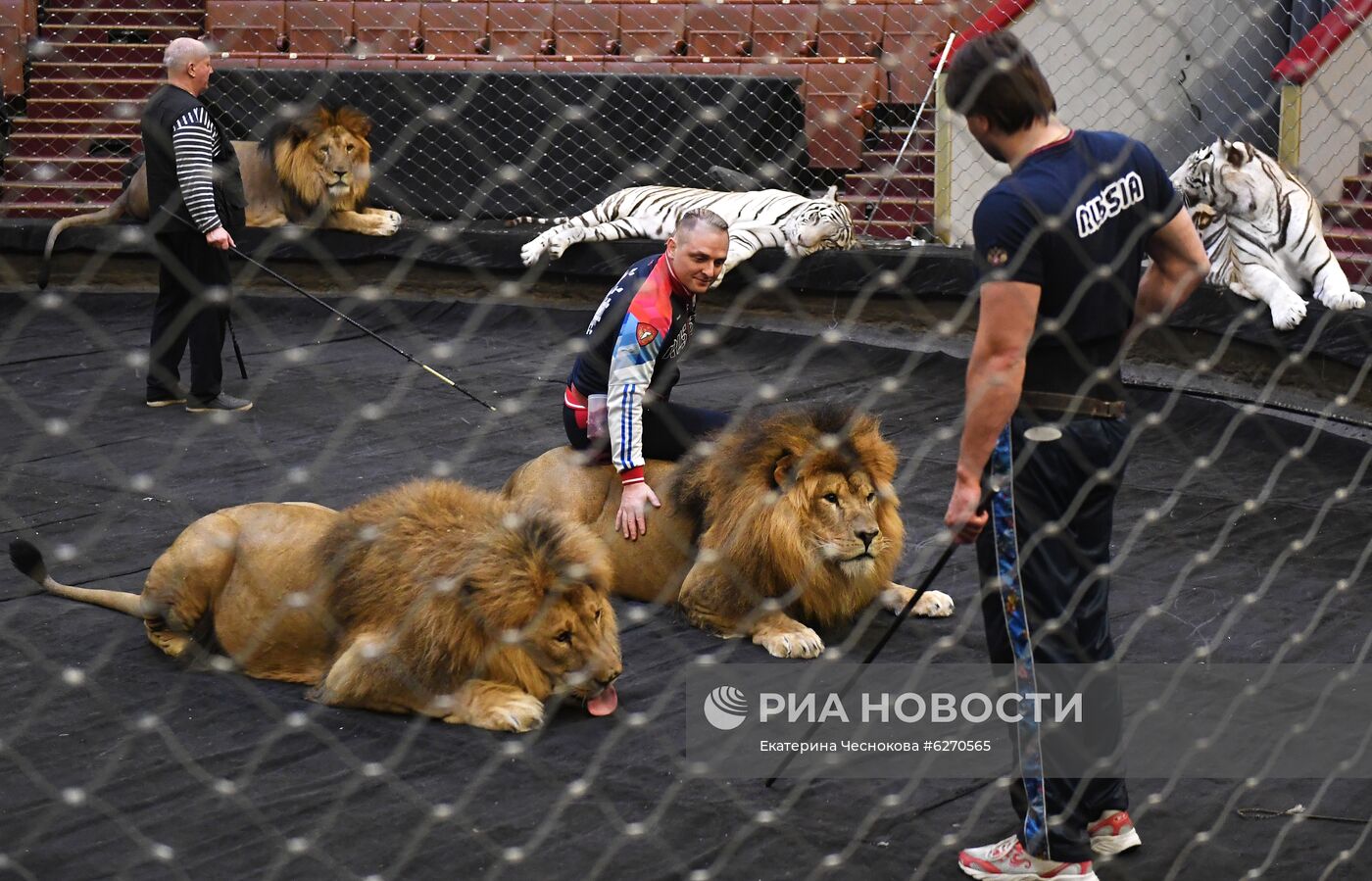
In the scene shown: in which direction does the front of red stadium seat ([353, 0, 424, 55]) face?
toward the camera

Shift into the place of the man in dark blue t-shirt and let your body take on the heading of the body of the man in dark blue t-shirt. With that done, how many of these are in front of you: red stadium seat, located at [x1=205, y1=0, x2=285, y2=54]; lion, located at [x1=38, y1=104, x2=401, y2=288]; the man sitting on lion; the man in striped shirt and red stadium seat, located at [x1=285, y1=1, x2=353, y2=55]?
5

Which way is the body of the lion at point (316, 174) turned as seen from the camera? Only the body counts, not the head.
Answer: to the viewer's right

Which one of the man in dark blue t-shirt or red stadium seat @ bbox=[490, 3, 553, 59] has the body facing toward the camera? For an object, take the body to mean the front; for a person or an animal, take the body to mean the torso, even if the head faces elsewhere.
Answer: the red stadium seat

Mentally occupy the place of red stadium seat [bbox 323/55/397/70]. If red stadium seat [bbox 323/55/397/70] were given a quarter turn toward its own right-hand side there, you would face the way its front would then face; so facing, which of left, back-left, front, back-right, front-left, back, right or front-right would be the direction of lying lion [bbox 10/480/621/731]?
left

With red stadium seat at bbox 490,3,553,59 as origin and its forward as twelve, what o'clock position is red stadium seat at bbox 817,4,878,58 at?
red stadium seat at bbox 817,4,878,58 is roughly at 10 o'clock from red stadium seat at bbox 490,3,553,59.

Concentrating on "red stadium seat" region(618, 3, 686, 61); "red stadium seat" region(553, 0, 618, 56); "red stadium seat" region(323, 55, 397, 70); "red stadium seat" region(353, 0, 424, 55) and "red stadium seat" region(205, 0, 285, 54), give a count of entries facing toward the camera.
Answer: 5

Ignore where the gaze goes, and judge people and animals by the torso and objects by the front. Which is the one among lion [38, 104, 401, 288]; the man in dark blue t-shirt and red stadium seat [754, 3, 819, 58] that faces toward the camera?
the red stadium seat

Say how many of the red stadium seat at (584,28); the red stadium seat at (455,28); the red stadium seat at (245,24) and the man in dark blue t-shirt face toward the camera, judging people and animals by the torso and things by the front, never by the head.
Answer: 3

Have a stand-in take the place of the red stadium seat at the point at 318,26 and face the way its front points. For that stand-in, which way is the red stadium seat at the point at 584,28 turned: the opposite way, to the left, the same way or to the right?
the same way

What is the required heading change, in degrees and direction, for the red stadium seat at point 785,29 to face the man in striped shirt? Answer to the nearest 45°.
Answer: approximately 45° to its right

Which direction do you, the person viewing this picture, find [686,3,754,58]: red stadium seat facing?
facing the viewer

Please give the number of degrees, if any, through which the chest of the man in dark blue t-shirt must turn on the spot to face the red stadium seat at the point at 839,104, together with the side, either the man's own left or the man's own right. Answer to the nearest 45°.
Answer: approximately 45° to the man's own right

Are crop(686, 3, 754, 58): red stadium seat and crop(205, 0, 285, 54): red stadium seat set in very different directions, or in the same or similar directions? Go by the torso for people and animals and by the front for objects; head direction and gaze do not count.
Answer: same or similar directions

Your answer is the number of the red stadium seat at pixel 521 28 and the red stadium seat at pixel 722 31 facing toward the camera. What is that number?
2

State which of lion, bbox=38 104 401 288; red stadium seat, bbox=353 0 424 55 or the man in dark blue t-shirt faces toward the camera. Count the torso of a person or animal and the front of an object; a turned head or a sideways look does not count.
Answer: the red stadium seat

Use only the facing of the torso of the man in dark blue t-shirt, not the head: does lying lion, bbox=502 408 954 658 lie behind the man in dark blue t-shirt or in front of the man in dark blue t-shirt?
in front

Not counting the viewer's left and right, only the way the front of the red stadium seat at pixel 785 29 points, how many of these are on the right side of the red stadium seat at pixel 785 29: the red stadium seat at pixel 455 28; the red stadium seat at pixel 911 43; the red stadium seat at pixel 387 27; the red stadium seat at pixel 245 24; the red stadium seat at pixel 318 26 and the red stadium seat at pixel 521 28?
5

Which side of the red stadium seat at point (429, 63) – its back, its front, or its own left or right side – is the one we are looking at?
front

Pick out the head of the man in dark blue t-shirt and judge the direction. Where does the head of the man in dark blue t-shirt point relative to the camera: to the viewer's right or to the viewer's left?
to the viewer's left

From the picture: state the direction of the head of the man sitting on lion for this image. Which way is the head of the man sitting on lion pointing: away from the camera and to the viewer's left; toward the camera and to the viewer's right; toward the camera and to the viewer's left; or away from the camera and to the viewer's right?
toward the camera and to the viewer's right
